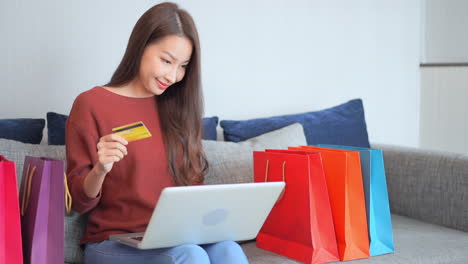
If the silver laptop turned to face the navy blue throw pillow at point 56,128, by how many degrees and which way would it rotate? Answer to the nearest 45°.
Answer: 0° — it already faces it

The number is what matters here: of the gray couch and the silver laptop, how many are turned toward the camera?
1

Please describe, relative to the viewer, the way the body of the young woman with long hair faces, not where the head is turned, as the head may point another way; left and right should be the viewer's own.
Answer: facing the viewer and to the right of the viewer

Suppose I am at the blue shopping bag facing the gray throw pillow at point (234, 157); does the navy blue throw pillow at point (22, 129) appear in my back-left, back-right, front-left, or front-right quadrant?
front-left

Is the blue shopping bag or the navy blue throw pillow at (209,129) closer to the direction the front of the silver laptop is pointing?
the navy blue throw pillow

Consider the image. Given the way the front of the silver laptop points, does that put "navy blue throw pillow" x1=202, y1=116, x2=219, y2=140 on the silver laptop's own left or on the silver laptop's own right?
on the silver laptop's own right

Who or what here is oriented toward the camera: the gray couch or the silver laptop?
the gray couch

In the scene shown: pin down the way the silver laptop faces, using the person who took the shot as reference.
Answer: facing away from the viewer and to the left of the viewer

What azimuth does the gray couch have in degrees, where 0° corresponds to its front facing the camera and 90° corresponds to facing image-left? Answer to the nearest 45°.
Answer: approximately 0°
